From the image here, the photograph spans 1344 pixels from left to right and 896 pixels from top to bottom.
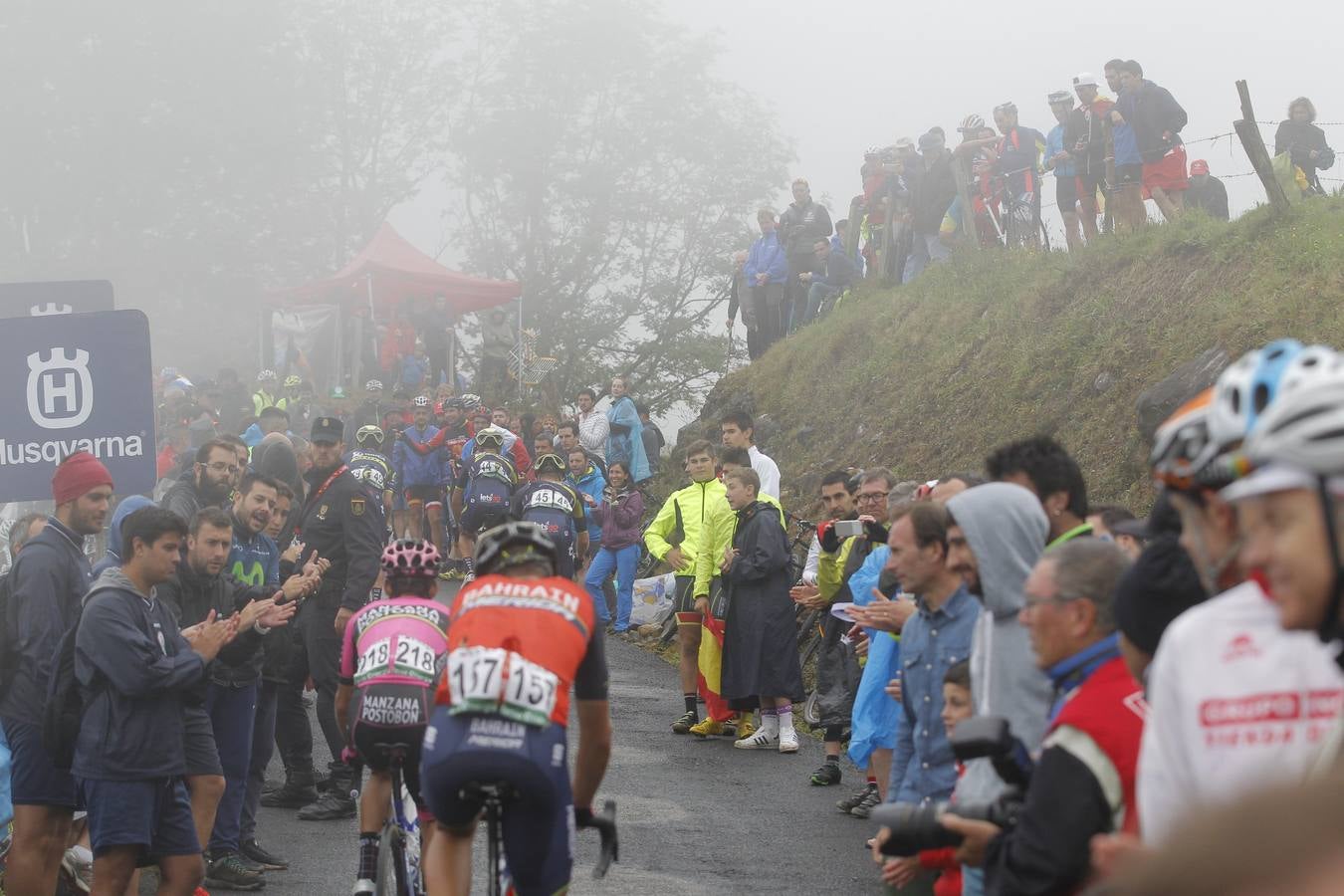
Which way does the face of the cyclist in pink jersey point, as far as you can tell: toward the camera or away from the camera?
away from the camera

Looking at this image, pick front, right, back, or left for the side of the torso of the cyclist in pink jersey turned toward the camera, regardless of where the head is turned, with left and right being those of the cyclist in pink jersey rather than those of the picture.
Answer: back

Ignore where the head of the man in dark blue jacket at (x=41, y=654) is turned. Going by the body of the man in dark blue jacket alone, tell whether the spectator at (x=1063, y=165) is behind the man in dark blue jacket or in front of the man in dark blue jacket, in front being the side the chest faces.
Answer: in front

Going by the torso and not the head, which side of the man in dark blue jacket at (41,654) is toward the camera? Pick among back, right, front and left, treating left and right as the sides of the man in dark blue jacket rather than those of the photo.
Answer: right

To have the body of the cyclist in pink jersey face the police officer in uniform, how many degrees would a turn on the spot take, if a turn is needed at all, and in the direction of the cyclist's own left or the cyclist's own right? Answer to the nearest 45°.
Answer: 0° — they already face them

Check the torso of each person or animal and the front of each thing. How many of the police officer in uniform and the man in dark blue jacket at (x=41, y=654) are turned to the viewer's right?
1

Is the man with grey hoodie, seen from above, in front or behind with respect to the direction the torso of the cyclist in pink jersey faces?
behind
